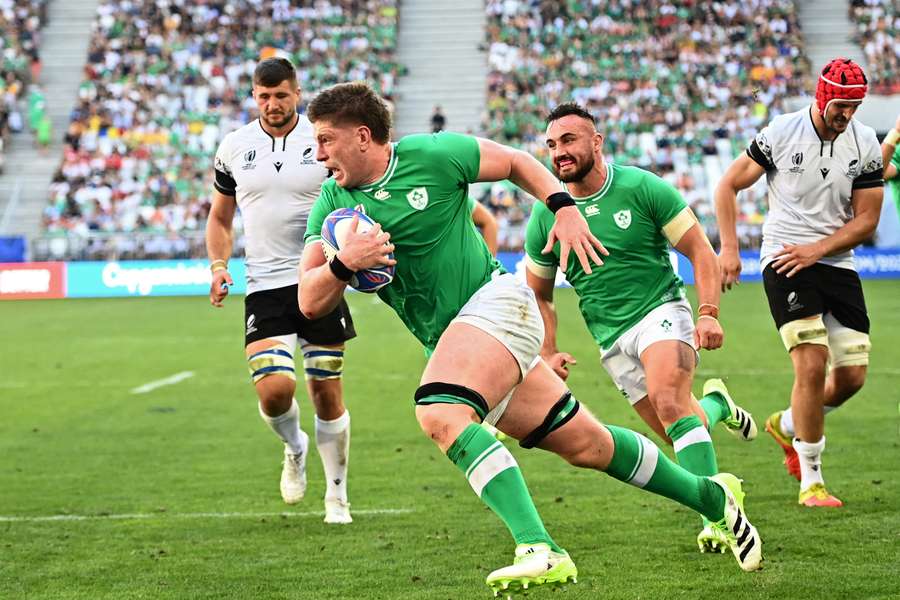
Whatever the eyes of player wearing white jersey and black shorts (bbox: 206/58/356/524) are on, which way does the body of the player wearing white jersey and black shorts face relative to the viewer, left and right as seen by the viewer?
facing the viewer

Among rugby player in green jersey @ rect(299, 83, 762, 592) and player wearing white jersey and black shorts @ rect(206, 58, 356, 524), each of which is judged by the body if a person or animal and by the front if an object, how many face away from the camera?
0

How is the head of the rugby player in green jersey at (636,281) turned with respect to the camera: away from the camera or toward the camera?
toward the camera

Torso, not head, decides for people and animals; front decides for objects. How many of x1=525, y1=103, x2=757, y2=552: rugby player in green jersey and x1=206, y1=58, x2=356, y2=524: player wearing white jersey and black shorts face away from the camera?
0

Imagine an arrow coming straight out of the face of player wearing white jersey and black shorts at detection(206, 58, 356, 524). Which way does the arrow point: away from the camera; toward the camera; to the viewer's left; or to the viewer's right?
toward the camera

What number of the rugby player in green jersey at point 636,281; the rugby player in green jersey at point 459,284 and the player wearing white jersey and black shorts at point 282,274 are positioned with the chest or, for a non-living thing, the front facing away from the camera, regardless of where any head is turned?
0

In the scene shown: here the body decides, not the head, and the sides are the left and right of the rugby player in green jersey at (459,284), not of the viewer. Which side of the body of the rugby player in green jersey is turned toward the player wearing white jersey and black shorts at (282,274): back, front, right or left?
right

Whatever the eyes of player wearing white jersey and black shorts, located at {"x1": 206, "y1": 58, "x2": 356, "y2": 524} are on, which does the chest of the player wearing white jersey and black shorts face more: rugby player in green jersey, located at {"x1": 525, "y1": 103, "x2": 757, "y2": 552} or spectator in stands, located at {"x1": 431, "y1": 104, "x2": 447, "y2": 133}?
the rugby player in green jersey

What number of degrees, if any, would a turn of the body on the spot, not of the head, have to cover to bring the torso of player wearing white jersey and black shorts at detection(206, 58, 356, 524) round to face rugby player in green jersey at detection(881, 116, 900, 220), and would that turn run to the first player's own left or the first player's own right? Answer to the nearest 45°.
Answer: approximately 90° to the first player's own left

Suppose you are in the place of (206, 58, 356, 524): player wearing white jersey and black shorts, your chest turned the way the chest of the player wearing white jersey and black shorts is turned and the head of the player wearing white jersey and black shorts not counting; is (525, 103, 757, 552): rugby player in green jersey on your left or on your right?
on your left

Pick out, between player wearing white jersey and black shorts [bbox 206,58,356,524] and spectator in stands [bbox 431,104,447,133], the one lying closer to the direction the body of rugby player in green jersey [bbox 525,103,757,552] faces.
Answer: the player wearing white jersey and black shorts

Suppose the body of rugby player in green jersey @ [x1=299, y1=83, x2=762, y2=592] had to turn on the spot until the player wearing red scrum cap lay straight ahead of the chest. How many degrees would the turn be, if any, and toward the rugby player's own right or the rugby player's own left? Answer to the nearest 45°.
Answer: approximately 180°

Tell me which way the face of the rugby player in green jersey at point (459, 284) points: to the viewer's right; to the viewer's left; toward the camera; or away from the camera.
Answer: to the viewer's left

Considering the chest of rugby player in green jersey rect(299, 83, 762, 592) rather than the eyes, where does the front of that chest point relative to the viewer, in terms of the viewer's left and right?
facing the viewer and to the left of the viewer

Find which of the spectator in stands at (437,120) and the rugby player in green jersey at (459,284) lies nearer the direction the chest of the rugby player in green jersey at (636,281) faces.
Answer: the rugby player in green jersey

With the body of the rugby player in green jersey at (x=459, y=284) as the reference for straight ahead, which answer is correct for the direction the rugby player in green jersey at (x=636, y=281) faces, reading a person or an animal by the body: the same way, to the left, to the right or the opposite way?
the same way
